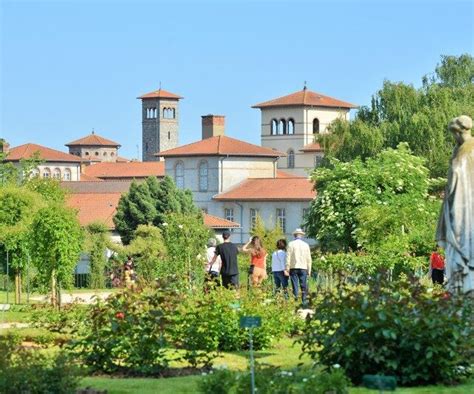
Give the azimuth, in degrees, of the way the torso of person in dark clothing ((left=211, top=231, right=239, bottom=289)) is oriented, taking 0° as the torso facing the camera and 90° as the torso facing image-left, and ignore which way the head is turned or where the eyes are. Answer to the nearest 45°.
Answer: approximately 180°

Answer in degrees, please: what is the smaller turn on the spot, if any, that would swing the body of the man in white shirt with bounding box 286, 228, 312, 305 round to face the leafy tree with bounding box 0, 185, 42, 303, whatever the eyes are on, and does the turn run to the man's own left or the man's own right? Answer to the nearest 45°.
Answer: approximately 45° to the man's own left

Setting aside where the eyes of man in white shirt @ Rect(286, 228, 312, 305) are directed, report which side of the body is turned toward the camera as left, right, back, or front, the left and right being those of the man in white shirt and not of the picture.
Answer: back

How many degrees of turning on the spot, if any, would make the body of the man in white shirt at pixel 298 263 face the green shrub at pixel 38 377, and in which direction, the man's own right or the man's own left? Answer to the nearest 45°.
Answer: approximately 180°

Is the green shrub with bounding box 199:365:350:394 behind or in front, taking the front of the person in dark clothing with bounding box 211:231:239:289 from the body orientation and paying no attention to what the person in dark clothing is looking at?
behind

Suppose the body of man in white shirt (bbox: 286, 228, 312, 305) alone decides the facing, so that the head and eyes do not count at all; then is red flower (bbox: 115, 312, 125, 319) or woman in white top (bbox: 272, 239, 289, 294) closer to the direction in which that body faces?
the woman in white top

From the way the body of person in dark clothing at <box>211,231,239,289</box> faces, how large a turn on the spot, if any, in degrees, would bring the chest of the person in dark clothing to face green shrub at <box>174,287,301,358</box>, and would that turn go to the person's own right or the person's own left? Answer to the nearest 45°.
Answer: approximately 180°

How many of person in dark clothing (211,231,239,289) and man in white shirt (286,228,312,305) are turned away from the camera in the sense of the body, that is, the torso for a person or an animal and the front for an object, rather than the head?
2

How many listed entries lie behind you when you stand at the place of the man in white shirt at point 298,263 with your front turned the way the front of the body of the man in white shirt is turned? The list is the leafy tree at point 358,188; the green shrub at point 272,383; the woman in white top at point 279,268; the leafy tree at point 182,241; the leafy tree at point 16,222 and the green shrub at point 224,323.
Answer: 2
